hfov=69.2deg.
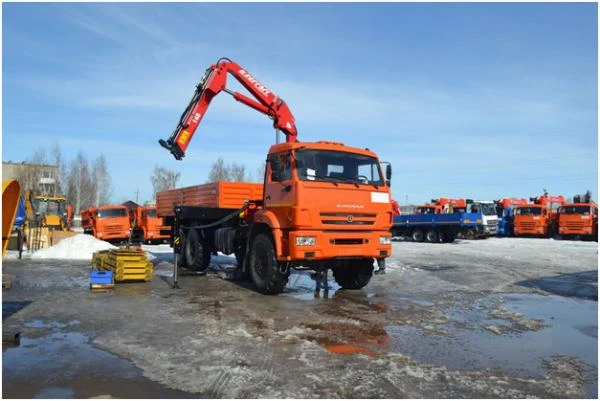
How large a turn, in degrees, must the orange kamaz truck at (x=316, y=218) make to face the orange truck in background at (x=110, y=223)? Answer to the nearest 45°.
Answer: approximately 180°

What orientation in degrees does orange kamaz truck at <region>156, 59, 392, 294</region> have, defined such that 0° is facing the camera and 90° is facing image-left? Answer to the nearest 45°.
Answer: approximately 315°

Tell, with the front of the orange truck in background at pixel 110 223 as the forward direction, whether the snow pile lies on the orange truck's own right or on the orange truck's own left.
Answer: on the orange truck's own right

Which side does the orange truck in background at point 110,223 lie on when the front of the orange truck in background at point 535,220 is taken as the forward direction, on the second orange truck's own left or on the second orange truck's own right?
on the second orange truck's own right

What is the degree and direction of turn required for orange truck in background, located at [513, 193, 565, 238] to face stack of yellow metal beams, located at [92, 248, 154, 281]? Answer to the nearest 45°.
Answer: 0° — it already faces it

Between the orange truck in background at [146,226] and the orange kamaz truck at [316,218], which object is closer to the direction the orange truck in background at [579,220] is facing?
the orange kamaz truck

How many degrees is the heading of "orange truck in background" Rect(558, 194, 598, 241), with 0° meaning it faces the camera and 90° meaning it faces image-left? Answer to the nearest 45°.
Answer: approximately 0°

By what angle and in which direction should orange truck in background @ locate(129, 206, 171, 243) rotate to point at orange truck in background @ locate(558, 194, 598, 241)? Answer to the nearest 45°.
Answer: approximately 45° to its left

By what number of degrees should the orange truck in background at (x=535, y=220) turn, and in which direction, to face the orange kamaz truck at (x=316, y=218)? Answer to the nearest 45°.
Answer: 0° — it already faces it
